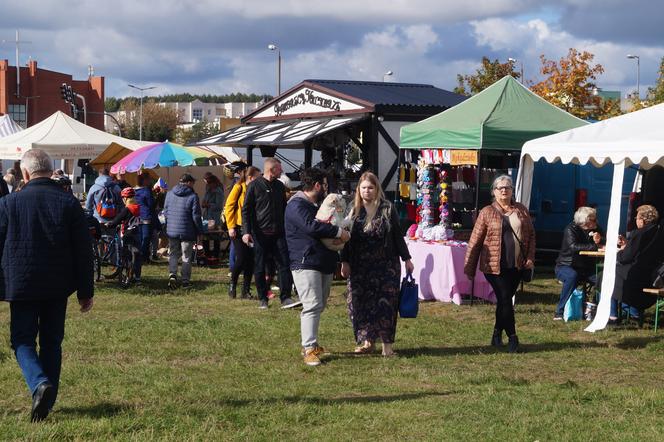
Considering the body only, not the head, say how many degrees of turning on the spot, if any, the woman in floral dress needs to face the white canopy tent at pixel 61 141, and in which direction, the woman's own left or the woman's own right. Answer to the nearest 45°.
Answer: approximately 135° to the woman's own right

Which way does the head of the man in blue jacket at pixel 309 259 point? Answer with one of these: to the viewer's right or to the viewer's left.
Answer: to the viewer's right

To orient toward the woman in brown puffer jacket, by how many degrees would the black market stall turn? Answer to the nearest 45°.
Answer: approximately 45° to its left

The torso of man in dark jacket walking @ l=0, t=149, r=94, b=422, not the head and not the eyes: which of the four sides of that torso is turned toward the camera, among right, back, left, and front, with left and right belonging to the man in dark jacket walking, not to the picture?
back

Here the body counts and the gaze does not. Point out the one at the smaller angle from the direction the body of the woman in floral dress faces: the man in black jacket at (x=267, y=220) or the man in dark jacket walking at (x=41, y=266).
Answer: the man in dark jacket walking

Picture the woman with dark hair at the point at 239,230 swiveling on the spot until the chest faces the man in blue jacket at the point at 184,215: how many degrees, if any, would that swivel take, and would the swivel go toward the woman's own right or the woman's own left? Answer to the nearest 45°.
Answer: approximately 135° to the woman's own left

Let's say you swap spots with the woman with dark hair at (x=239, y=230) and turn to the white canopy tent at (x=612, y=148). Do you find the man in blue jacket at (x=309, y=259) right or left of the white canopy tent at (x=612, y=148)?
right

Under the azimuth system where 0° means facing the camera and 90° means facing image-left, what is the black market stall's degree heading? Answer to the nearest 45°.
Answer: approximately 45°
